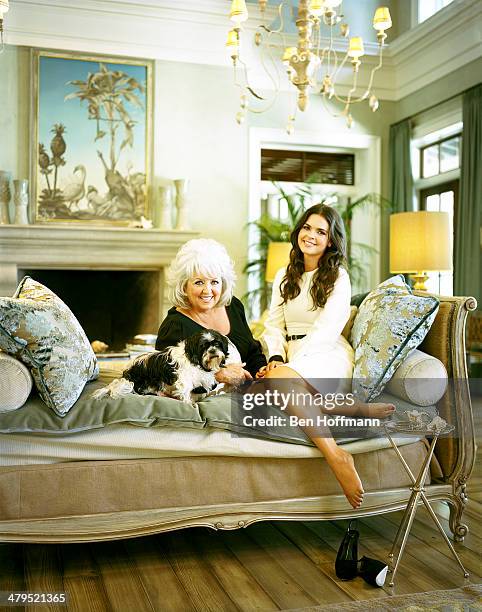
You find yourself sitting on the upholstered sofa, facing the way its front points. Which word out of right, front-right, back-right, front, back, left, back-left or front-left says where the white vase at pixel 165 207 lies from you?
back

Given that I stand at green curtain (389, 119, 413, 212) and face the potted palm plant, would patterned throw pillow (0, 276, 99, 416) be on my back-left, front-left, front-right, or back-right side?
front-left

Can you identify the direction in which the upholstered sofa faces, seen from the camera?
facing the viewer

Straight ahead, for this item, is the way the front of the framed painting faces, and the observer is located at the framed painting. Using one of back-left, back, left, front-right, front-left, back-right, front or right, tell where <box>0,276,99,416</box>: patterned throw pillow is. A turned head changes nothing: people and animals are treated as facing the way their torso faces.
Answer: front-right

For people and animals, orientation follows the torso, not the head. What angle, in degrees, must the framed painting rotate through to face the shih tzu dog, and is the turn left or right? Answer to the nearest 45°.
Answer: approximately 45° to its right

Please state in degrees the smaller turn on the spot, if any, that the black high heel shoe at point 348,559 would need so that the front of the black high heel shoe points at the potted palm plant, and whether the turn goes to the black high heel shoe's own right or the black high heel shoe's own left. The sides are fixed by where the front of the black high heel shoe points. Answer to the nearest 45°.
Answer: approximately 180°

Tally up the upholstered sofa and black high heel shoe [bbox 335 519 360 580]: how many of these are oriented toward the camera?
2

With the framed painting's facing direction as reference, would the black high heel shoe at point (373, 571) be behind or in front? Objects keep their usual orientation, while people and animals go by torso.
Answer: in front

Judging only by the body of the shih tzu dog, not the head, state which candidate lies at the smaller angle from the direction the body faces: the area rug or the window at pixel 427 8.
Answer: the area rug

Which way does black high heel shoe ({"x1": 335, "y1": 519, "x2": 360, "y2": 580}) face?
toward the camera

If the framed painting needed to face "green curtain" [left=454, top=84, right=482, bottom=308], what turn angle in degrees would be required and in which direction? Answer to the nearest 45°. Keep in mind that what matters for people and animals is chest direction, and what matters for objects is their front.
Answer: approximately 45° to its left

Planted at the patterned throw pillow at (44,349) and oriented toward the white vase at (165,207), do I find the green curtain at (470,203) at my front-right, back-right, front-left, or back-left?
front-right
